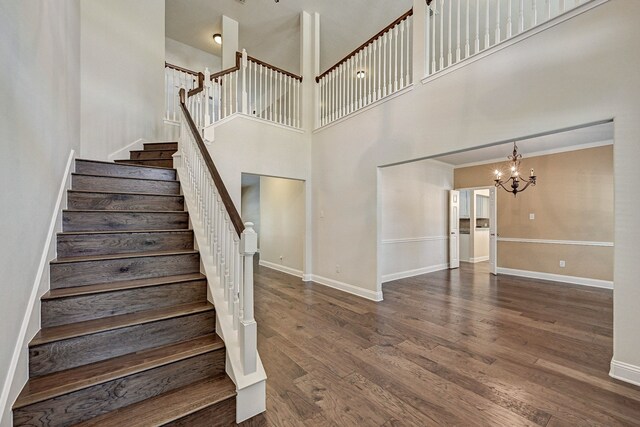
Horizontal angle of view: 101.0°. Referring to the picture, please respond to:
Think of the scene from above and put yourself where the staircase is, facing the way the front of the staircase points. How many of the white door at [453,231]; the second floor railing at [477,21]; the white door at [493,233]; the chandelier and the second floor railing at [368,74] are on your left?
5

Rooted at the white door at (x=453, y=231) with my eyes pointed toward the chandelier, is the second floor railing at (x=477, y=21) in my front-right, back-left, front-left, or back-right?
front-right

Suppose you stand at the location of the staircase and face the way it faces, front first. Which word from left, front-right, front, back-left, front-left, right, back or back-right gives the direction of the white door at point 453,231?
left

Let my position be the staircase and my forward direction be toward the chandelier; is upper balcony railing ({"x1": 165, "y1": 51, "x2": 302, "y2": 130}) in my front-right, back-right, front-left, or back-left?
front-left

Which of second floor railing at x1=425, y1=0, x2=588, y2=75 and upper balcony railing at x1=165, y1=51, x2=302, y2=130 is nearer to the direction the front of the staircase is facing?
the second floor railing

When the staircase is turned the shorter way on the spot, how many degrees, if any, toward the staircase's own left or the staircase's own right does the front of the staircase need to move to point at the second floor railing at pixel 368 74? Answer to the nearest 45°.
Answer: approximately 90° to the staircase's own left

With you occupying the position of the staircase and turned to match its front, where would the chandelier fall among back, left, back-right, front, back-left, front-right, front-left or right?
left

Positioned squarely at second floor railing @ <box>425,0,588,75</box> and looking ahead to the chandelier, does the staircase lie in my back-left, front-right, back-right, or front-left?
back-left

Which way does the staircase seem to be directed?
toward the camera

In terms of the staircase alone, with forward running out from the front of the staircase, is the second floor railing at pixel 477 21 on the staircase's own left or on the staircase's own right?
on the staircase's own left

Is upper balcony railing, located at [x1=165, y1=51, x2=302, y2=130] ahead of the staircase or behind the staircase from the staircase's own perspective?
behind

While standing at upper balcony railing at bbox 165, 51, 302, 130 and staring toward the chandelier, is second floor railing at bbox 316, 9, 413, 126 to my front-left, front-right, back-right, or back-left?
front-right

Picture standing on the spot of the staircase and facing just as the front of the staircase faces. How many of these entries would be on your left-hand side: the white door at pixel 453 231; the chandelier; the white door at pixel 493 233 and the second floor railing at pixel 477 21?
4

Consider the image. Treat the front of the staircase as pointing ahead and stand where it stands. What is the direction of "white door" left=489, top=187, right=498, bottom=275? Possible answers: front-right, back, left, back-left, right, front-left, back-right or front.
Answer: left
